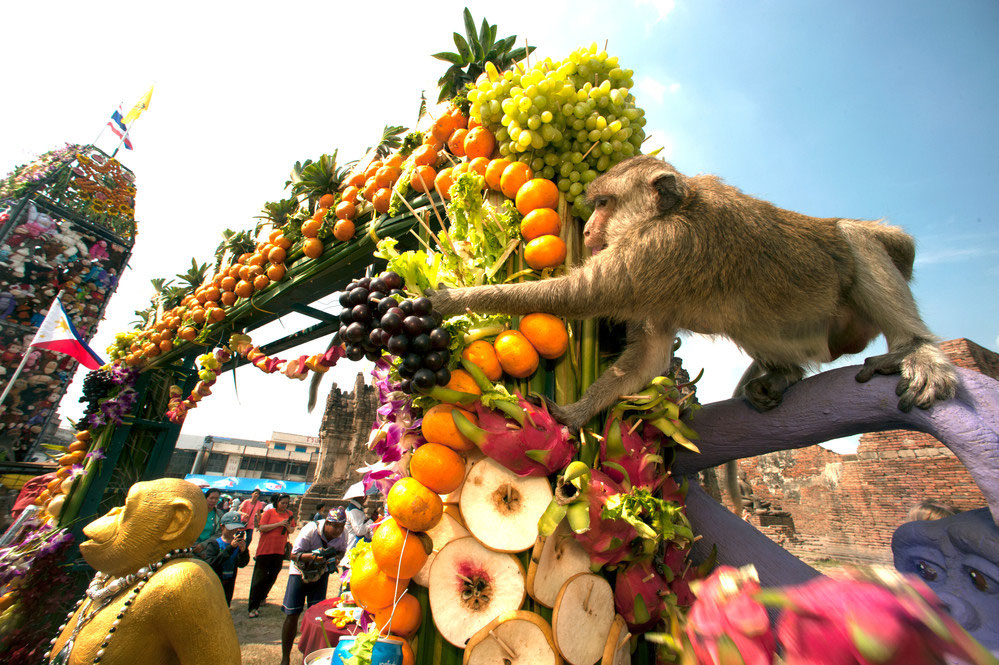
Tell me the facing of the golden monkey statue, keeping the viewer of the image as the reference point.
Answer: facing to the left of the viewer

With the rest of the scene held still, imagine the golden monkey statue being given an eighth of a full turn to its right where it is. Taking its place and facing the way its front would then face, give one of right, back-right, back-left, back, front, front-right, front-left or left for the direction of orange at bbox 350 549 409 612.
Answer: back

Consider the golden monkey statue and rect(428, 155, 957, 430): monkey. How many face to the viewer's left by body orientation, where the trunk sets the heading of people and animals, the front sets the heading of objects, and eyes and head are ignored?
2

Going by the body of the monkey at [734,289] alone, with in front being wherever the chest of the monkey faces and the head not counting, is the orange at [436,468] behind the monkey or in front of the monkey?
in front

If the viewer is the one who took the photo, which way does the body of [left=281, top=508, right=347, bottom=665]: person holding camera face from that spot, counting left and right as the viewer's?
facing the viewer and to the right of the viewer

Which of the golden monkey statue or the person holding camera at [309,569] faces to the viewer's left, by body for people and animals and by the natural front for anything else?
the golden monkey statue

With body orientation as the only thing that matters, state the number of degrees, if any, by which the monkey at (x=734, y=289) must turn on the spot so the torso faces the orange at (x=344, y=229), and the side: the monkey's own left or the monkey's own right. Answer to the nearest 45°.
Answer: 0° — it already faces it

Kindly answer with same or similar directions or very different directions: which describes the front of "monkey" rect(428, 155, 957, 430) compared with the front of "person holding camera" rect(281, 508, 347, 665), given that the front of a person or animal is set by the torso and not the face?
very different directions

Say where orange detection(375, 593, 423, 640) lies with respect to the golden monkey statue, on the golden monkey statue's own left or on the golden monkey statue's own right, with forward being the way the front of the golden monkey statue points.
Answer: on the golden monkey statue's own left

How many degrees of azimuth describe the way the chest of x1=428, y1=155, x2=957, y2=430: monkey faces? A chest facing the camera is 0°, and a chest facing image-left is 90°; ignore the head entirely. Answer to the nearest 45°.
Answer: approximately 90°

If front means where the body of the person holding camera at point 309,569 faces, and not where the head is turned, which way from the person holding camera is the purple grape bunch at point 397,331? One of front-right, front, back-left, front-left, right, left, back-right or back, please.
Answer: front-right
